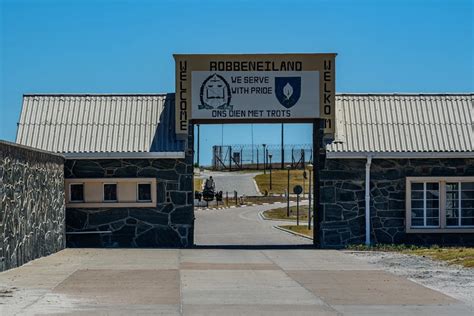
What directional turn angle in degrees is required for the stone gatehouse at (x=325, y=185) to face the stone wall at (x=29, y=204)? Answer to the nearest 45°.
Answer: approximately 45° to its right

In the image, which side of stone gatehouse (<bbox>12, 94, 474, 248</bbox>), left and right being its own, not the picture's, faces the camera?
front
